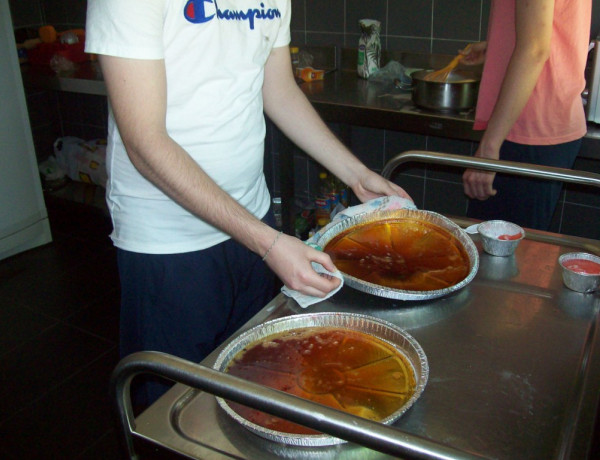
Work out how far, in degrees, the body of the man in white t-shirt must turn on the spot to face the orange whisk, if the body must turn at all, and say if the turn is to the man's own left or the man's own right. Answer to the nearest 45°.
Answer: approximately 90° to the man's own left

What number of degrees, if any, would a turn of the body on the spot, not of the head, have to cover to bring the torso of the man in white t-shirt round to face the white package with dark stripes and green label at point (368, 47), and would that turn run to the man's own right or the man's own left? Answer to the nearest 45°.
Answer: approximately 90° to the man's own left

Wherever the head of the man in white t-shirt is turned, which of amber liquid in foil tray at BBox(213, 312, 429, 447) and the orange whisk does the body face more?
the amber liquid in foil tray

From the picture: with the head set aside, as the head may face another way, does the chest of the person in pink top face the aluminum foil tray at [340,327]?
no

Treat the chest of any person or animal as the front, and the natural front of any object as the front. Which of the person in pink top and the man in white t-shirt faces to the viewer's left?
the person in pink top

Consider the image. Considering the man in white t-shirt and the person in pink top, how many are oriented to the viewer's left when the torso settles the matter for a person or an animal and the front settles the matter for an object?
1

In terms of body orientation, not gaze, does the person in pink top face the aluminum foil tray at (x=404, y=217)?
no

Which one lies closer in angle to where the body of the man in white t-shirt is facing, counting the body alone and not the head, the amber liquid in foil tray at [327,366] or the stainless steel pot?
the amber liquid in foil tray

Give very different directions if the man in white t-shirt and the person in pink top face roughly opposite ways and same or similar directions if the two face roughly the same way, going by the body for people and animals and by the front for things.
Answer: very different directions

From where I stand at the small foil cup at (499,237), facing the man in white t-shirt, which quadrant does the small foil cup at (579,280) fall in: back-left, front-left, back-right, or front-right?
back-left

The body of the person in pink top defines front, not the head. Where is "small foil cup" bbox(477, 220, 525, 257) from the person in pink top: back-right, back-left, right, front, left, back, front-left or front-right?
left

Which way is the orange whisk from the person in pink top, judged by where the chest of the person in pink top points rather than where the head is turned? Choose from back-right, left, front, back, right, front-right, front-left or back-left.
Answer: front-right

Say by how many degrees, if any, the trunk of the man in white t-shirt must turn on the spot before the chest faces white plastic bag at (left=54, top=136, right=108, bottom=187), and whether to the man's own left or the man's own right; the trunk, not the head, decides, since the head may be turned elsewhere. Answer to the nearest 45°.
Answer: approximately 135° to the man's own left

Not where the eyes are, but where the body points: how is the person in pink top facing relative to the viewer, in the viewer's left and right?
facing to the left of the viewer
